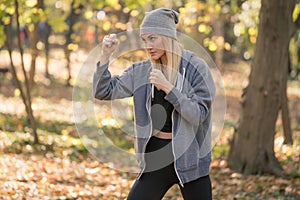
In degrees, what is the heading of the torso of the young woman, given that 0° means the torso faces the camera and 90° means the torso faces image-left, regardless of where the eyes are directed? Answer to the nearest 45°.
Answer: approximately 45°

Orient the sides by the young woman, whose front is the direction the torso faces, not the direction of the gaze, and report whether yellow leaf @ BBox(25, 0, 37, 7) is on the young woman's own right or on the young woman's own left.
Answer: on the young woman's own right

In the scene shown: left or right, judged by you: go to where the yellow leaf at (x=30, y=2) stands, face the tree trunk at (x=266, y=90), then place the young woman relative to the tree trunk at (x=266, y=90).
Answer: right

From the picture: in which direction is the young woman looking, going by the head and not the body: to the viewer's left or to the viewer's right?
to the viewer's left

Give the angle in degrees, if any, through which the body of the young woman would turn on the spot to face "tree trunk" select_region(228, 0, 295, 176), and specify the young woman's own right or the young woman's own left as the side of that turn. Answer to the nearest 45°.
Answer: approximately 135° to the young woman's own right
